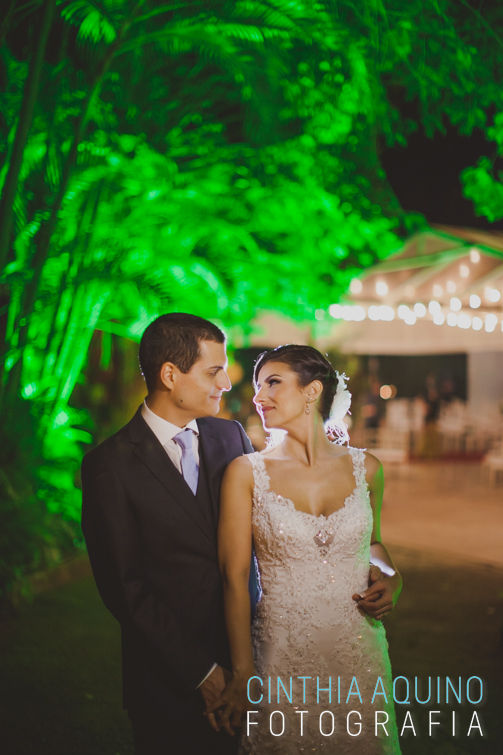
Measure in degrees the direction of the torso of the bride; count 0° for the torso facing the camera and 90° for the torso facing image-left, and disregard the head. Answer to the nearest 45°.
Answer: approximately 0°

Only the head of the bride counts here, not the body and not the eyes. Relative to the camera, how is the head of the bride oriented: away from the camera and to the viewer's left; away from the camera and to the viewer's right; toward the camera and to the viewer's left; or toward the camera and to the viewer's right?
toward the camera and to the viewer's left

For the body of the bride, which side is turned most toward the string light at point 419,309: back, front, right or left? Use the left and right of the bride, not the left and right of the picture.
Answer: back

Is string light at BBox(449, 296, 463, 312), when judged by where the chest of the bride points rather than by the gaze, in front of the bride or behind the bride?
behind

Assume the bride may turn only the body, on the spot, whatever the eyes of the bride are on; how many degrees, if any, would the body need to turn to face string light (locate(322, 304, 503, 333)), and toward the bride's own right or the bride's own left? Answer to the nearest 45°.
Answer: approximately 180°

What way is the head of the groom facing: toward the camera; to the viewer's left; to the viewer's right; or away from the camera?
to the viewer's right

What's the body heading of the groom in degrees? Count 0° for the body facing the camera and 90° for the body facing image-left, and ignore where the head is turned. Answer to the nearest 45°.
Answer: approximately 315°

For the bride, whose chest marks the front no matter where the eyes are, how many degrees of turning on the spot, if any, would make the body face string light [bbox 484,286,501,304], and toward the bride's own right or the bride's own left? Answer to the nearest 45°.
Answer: approximately 180°

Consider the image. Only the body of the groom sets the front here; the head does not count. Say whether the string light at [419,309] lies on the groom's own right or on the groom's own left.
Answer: on the groom's own left

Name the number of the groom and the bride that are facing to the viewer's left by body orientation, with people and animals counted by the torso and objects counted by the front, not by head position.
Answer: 0
